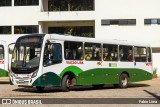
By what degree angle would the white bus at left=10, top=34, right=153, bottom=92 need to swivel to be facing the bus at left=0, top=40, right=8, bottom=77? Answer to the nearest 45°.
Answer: approximately 90° to its right

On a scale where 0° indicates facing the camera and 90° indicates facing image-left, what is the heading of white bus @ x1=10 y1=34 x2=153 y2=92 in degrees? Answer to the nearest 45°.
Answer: approximately 45°

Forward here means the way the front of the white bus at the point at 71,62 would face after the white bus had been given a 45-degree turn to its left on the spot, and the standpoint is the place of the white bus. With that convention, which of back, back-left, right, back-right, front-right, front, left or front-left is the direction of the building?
back
